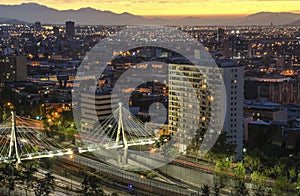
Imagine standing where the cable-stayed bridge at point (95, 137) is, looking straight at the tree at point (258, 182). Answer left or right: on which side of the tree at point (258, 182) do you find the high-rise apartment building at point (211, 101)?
left

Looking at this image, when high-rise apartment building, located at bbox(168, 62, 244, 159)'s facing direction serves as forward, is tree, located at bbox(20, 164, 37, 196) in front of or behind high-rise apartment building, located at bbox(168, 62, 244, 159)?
in front

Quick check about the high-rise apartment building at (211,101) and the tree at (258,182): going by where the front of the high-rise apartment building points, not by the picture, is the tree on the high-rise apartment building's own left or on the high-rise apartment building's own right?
on the high-rise apartment building's own left

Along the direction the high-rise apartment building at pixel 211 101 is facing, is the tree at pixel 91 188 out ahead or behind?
ahead

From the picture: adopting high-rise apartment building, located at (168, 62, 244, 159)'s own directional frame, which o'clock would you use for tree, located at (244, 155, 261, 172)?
The tree is roughly at 10 o'clock from the high-rise apartment building.

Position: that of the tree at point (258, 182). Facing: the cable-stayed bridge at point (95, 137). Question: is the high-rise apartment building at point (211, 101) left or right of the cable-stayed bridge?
right

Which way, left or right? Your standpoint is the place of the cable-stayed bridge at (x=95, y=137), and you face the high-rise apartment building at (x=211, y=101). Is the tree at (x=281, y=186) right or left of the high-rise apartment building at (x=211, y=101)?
right

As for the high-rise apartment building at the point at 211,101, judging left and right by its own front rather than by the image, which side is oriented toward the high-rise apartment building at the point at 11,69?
right

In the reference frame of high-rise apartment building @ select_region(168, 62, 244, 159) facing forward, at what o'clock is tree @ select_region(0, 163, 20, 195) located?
The tree is roughly at 12 o'clock from the high-rise apartment building.

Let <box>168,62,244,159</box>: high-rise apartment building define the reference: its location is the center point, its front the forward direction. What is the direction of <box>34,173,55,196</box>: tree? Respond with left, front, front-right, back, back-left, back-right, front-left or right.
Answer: front

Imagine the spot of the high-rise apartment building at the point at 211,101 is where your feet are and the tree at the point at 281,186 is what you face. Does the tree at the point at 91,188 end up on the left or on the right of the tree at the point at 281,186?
right

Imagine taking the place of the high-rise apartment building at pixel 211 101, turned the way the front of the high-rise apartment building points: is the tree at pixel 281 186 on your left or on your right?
on your left
